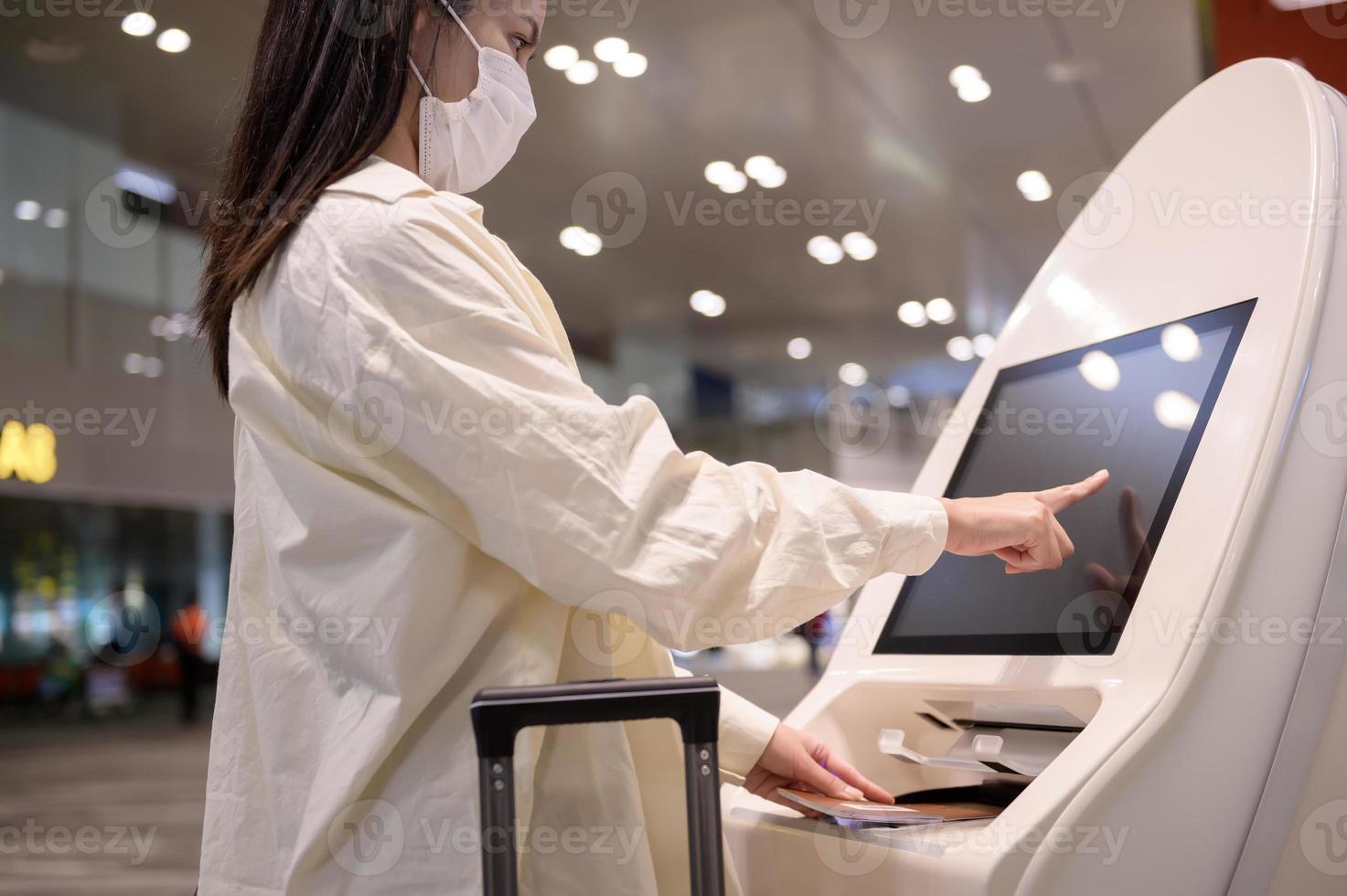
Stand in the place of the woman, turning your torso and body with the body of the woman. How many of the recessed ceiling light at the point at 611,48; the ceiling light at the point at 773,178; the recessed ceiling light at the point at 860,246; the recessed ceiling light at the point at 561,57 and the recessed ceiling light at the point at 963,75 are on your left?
5

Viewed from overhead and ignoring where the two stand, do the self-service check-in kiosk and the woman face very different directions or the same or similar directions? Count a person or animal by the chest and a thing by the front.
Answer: very different directions

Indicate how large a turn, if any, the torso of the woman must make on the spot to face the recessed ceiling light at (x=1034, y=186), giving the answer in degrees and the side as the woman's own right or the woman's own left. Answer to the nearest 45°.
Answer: approximately 90° to the woman's own left

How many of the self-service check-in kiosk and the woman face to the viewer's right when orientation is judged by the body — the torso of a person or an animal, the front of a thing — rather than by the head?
1

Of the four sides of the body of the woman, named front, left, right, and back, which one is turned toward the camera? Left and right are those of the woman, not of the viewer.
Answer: right

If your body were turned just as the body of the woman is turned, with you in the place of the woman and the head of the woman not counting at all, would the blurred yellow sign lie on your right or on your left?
on your left

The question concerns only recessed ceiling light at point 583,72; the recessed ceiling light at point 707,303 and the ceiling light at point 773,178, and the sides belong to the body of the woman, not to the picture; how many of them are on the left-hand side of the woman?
3

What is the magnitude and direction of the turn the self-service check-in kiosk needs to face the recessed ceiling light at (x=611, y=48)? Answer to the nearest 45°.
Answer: approximately 90° to its right

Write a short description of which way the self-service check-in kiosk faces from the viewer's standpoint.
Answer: facing the viewer and to the left of the viewer

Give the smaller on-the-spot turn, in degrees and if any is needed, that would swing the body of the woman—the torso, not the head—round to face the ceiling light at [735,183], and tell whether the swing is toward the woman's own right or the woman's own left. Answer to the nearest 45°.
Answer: approximately 90° to the woman's own left

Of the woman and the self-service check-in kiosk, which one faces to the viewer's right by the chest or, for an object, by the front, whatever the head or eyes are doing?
the woman

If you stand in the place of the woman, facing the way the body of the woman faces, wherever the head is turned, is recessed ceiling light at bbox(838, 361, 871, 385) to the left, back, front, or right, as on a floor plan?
left

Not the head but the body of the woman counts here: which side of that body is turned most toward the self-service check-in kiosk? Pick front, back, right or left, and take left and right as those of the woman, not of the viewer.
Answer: front

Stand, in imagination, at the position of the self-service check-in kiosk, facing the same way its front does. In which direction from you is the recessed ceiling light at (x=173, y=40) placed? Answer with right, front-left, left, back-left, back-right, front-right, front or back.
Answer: right

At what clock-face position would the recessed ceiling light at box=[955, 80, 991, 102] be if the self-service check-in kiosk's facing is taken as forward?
The recessed ceiling light is roughly at 4 o'clock from the self-service check-in kiosk.

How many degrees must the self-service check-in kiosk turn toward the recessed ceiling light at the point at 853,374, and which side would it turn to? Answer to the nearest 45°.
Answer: approximately 135° to its right

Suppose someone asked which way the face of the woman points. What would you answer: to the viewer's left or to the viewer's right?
to the viewer's right
